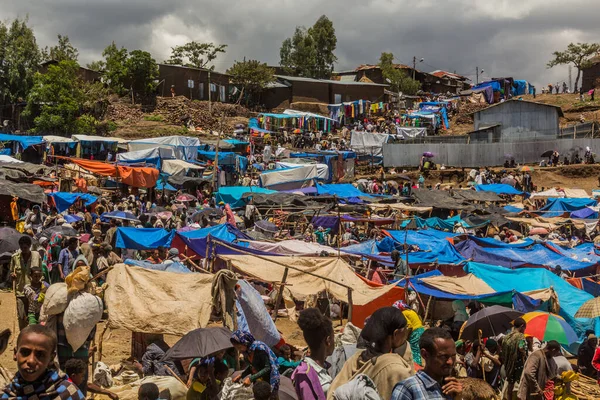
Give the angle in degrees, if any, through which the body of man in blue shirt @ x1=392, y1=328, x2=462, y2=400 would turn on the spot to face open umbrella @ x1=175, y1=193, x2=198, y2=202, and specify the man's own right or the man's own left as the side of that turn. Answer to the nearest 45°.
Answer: approximately 180°

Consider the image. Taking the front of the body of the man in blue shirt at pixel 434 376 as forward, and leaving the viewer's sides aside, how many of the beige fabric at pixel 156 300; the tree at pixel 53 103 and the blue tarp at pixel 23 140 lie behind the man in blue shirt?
3

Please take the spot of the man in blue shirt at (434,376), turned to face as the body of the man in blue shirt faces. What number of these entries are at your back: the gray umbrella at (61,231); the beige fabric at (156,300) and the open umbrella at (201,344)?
3

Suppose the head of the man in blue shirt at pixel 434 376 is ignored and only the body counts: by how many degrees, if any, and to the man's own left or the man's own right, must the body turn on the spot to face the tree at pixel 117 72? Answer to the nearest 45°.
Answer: approximately 180°

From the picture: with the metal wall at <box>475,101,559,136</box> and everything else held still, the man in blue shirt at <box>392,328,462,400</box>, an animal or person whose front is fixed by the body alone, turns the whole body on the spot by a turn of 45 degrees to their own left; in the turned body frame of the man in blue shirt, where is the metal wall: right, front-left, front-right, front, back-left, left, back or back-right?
left

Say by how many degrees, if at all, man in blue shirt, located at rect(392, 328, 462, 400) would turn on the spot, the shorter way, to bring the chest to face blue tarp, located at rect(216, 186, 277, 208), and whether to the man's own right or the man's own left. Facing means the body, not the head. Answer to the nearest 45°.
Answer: approximately 135° to the man's own left

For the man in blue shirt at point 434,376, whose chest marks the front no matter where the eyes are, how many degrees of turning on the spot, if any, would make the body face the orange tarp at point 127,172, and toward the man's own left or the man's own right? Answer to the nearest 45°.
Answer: approximately 180°

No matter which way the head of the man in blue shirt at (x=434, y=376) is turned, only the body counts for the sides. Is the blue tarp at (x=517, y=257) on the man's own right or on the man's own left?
on the man's own left

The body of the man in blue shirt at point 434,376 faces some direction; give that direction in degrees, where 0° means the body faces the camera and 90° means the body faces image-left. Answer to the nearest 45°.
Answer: approximately 315°

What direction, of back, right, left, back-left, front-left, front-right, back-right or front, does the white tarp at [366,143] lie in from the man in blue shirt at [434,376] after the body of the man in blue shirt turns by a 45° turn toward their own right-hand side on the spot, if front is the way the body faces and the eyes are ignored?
back

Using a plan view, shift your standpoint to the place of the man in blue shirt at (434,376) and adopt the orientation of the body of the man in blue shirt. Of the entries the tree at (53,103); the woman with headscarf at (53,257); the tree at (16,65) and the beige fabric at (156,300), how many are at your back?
4

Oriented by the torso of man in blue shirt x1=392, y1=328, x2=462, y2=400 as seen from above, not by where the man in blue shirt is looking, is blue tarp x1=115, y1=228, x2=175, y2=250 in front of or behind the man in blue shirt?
behind
